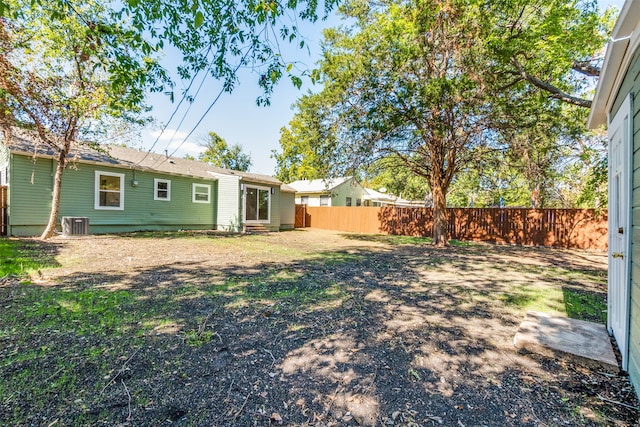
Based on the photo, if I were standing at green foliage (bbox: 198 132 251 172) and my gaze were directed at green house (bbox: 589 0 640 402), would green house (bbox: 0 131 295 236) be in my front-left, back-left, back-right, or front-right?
front-right

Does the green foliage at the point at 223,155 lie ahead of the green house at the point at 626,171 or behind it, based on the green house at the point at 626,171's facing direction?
ahead

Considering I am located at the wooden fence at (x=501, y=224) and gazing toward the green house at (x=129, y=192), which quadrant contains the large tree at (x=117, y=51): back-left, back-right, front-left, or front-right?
front-left

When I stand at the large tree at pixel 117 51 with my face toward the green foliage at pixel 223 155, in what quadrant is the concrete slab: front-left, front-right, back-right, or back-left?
back-right

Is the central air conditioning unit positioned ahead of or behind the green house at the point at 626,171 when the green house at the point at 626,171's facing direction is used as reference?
ahead

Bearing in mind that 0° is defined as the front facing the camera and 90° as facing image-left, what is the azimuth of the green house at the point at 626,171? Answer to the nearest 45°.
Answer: approximately 90°

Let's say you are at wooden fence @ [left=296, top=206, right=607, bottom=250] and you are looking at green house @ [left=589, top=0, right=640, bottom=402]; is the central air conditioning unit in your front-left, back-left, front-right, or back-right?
front-right

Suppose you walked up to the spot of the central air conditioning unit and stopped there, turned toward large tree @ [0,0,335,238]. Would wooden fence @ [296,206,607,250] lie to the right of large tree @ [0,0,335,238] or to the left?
left

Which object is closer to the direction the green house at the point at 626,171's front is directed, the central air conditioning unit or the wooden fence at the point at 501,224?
the central air conditioning unit

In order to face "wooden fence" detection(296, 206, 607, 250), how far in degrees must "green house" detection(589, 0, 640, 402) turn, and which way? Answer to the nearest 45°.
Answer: approximately 90° to its right

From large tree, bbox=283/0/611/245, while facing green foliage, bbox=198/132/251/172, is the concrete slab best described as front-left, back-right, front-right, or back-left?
back-left

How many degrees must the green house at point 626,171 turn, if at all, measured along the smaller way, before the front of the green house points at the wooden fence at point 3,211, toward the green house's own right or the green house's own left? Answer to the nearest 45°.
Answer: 0° — it already faces it

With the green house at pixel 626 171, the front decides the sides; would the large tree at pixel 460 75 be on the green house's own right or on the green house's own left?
on the green house's own right
